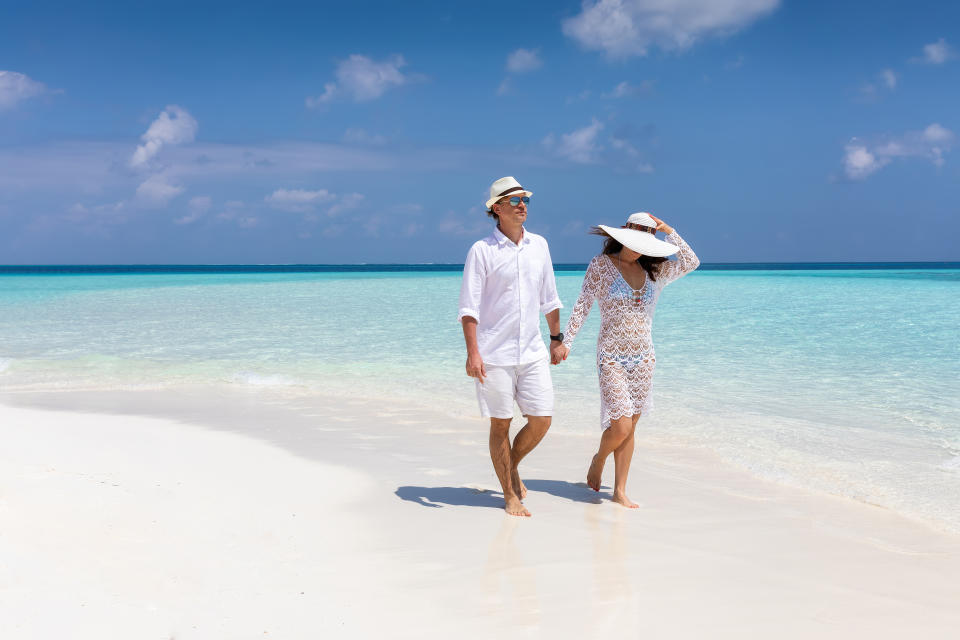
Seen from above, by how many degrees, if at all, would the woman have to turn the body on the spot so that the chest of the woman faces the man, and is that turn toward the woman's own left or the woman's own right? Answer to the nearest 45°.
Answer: approximately 90° to the woman's own right

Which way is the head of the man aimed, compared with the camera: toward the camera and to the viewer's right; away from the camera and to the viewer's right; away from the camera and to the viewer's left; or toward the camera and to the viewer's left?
toward the camera and to the viewer's right

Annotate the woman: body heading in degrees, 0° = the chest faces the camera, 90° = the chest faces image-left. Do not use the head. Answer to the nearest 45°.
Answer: approximately 315°
